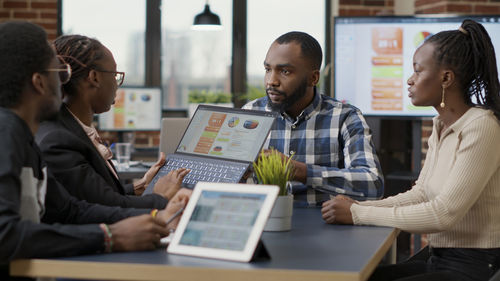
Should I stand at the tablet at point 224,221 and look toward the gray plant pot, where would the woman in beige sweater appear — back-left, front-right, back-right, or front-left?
front-right

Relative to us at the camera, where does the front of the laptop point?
facing the viewer and to the left of the viewer

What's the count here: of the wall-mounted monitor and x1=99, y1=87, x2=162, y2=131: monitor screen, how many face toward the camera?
2

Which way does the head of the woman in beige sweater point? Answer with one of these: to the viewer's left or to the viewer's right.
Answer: to the viewer's left

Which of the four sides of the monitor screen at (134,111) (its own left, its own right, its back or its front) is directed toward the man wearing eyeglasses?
front

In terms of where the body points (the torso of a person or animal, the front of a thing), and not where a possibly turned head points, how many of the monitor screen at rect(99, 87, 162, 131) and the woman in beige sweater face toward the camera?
1

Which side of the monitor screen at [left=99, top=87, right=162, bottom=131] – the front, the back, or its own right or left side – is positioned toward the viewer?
front

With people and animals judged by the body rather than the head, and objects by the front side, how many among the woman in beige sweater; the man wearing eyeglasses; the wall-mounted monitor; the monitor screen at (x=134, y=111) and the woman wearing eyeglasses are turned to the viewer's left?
1

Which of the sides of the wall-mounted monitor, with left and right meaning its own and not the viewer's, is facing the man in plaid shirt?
front

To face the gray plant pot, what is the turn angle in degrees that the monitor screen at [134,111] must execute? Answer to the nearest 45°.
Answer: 0° — it already faces it

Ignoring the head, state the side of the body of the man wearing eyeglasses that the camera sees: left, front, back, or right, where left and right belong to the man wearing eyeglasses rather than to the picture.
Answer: right

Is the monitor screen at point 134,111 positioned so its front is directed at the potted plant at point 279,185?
yes

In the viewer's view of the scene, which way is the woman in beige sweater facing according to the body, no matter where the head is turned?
to the viewer's left

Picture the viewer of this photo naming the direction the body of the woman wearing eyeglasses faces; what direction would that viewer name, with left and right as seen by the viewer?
facing to the right of the viewer
